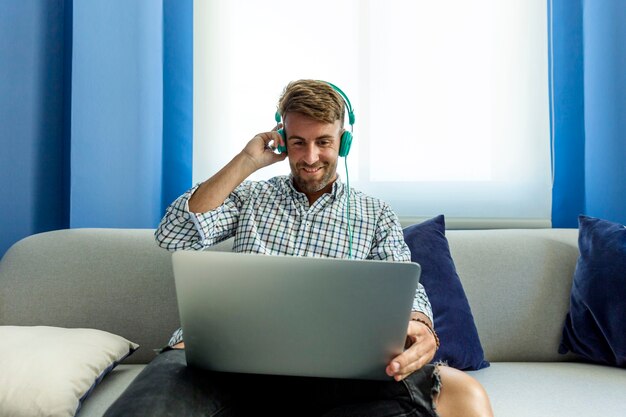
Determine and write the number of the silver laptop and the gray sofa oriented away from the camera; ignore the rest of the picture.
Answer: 1

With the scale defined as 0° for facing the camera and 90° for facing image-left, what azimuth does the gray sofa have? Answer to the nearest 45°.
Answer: approximately 0°

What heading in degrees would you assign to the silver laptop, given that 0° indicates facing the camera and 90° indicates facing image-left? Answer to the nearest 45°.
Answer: approximately 180°

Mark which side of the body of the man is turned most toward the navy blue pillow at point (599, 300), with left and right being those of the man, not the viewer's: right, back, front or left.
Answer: left

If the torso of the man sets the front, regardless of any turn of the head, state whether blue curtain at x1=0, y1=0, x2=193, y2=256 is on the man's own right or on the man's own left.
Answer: on the man's own right

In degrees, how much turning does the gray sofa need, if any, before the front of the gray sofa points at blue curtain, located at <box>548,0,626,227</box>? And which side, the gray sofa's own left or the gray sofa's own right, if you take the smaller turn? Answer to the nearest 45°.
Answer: approximately 90° to the gray sofa's own left
